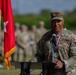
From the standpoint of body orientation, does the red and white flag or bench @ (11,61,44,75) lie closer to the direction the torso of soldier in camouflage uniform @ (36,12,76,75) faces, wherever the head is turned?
the bench

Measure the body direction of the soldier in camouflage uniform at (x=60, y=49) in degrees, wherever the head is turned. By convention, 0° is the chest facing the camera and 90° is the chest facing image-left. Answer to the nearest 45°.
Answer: approximately 0°

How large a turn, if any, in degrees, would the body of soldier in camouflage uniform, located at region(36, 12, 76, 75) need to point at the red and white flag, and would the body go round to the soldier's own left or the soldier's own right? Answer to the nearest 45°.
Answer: approximately 135° to the soldier's own right

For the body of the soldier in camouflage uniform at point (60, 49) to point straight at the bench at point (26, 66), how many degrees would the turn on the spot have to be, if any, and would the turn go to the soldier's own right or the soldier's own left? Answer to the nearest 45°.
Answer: approximately 90° to the soldier's own right
